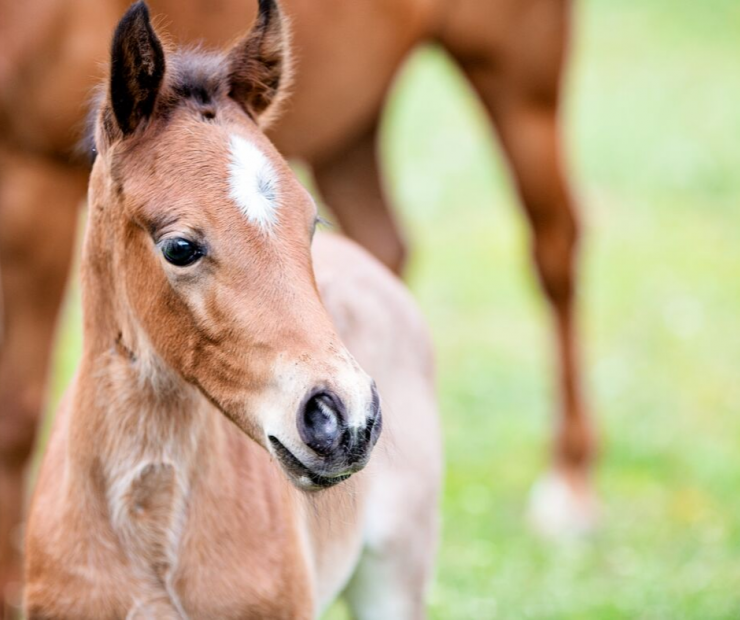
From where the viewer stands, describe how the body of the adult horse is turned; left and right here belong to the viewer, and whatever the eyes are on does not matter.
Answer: facing the viewer and to the left of the viewer
